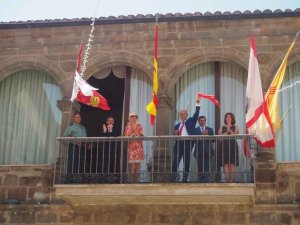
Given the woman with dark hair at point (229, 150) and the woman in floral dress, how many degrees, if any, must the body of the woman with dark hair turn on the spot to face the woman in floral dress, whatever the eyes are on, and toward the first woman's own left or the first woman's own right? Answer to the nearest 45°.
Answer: approximately 90° to the first woman's own right

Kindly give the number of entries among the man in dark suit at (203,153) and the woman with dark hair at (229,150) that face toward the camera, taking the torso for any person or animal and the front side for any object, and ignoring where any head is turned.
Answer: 2

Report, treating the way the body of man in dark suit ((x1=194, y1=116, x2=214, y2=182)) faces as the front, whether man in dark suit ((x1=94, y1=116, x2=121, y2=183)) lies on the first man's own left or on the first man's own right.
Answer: on the first man's own right

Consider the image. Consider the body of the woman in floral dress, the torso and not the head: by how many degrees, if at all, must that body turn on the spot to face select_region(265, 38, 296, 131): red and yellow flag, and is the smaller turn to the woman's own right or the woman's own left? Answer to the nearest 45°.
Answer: approximately 90° to the woman's own left

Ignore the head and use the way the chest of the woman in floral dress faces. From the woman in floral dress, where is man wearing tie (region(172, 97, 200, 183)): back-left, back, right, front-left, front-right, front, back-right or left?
left

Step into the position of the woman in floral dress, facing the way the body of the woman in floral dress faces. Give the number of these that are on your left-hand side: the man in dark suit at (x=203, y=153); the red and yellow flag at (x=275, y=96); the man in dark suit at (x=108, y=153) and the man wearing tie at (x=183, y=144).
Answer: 3

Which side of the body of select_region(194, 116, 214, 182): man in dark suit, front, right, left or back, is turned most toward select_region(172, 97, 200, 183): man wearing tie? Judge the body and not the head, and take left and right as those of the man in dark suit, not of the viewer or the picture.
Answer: right

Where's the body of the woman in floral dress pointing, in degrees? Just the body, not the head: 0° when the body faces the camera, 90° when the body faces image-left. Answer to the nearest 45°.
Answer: approximately 0°

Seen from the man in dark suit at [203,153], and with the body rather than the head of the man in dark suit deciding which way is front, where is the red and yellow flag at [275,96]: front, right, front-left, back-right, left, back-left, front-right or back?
left
